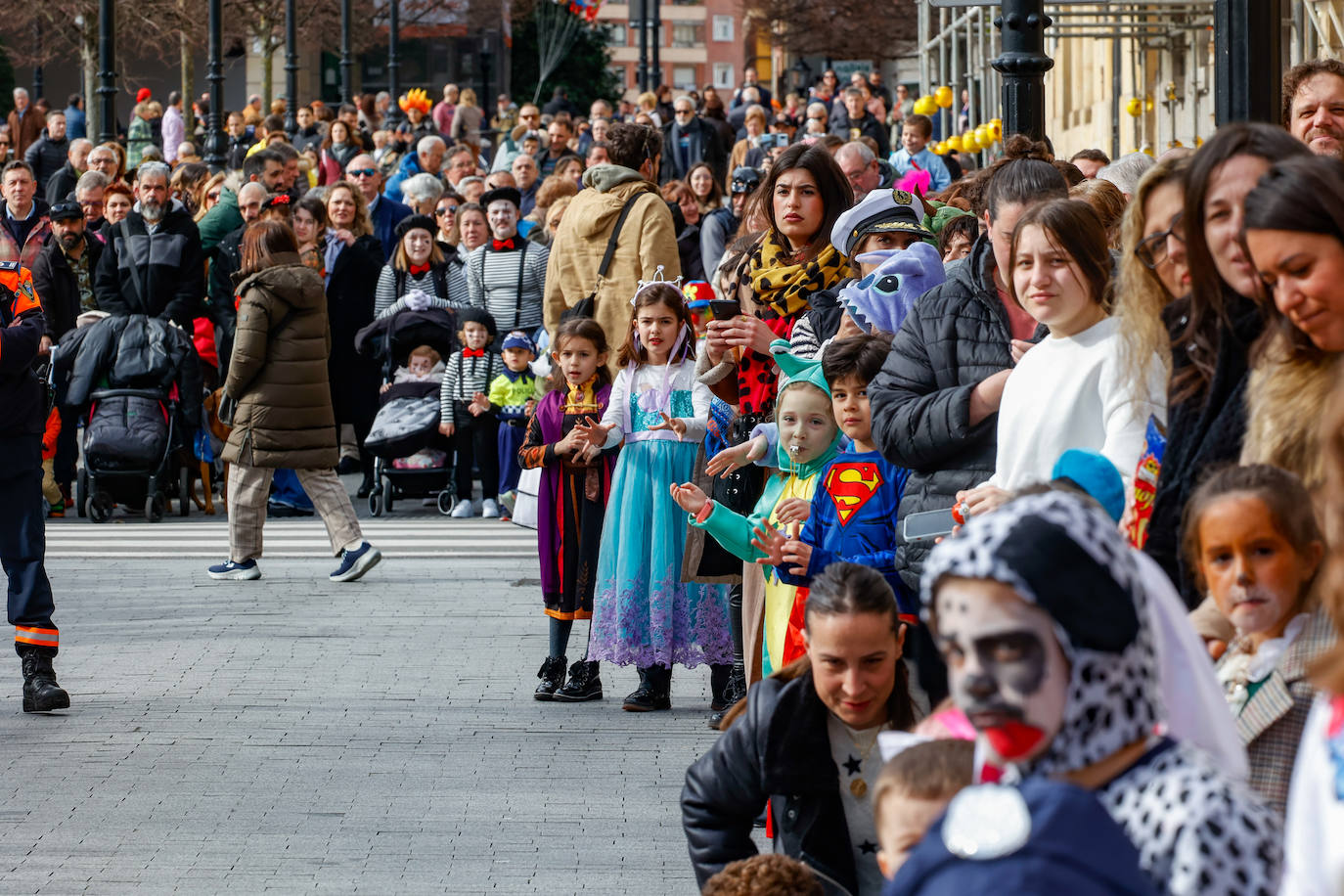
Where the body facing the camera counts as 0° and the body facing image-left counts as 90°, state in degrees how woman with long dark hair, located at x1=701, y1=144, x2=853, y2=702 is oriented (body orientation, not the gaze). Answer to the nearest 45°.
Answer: approximately 45°

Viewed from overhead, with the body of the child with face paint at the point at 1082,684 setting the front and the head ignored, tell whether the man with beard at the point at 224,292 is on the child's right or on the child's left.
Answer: on the child's right
